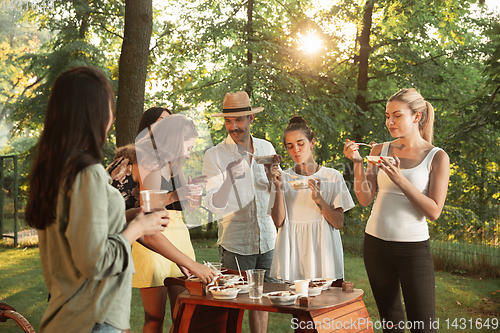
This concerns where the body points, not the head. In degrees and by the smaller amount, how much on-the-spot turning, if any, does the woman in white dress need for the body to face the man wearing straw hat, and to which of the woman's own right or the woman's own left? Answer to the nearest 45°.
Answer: approximately 135° to the woman's own right

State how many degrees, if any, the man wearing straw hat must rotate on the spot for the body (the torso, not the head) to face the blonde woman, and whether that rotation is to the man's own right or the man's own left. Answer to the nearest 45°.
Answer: approximately 45° to the man's own left

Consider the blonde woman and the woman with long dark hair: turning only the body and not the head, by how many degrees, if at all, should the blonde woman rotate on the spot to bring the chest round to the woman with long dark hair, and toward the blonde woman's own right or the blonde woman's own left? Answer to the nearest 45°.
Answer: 0° — they already face them

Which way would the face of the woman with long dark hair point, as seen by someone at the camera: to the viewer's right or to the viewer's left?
to the viewer's right

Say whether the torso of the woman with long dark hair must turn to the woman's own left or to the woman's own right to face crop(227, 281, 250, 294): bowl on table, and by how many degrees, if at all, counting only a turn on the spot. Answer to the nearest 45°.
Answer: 0° — they already face it

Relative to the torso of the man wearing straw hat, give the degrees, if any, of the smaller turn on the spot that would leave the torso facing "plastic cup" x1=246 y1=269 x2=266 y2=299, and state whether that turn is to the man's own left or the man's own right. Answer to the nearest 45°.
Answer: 0° — they already face it

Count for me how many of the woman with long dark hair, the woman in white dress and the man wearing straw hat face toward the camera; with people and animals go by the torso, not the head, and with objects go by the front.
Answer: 2
